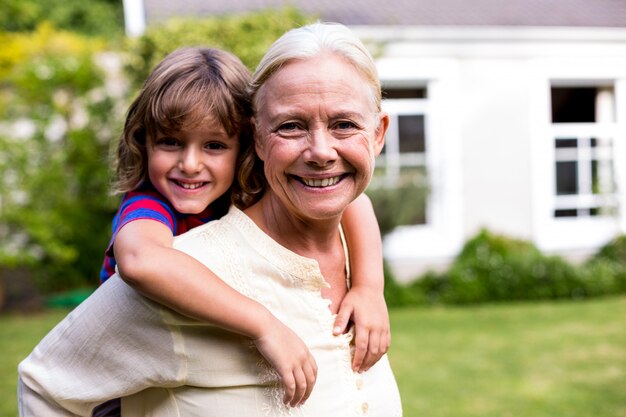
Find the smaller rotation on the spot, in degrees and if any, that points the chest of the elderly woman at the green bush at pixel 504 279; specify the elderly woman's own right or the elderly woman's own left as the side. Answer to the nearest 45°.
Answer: approximately 90° to the elderly woman's own left

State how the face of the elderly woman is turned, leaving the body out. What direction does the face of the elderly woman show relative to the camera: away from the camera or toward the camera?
toward the camera

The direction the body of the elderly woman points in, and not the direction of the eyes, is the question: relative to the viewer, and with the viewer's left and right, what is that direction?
facing the viewer and to the right of the viewer
